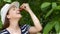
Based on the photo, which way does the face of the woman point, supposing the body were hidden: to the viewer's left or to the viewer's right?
to the viewer's right

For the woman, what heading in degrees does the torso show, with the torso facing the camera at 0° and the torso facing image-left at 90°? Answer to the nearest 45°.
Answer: approximately 315°
